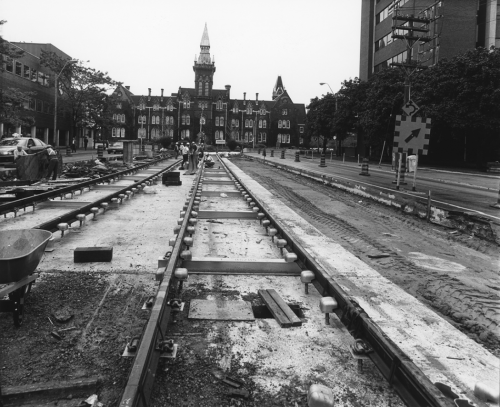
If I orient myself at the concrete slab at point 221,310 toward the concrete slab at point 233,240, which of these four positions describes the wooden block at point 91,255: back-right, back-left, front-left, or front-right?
front-left

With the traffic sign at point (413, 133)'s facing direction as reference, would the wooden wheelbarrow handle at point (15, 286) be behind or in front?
in front

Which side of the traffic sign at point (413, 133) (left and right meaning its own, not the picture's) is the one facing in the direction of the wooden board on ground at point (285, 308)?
front

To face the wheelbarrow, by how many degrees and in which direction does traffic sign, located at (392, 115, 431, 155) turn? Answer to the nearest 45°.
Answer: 0° — it already faces it

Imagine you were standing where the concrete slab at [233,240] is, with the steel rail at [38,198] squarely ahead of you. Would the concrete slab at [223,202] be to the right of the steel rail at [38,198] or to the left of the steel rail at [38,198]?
right

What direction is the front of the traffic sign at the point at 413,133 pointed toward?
toward the camera

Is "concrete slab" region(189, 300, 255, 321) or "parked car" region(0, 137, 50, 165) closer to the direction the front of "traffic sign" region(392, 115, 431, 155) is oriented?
the concrete slab

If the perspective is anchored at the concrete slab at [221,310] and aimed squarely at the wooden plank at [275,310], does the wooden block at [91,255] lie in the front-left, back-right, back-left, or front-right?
back-left

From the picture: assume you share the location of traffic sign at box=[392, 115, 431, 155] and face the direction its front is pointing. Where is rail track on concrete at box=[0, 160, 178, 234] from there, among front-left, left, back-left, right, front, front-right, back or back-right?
front-right

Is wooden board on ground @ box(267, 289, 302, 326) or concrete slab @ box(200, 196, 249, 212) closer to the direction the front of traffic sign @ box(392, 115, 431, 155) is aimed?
the wooden board on ground

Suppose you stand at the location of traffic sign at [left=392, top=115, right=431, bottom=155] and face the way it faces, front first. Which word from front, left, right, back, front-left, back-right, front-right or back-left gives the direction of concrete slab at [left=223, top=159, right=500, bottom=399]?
front

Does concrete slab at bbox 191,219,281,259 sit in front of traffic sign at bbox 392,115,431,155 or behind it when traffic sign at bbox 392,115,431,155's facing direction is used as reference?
in front
